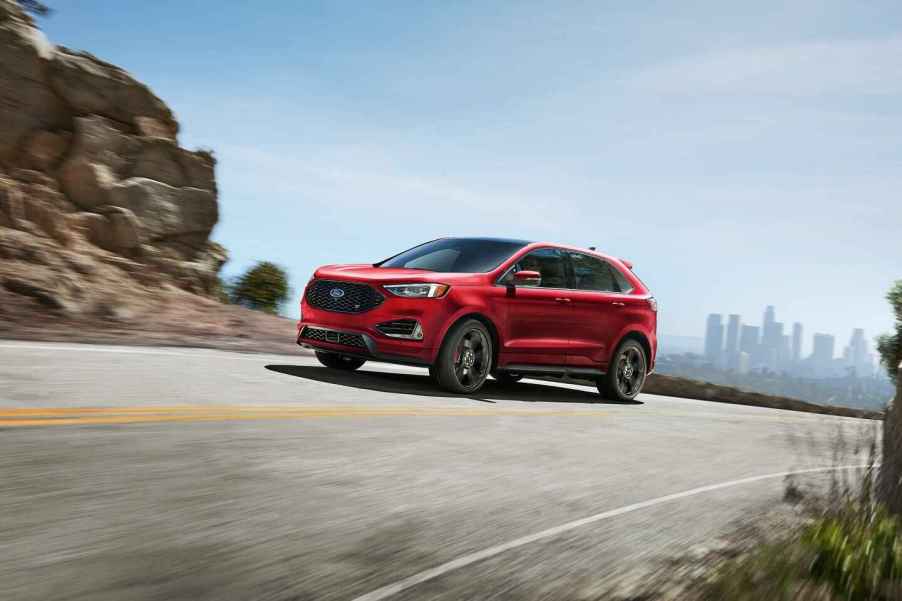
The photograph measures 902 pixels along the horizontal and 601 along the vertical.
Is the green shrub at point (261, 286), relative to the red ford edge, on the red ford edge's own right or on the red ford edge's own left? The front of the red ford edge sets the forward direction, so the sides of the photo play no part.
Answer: on the red ford edge's own right

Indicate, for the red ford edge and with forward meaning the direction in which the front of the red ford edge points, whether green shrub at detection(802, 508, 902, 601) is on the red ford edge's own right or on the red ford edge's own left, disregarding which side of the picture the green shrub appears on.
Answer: on the red ford edge's own left

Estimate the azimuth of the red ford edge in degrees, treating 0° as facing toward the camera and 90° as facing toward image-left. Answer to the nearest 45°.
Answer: approximately 45°

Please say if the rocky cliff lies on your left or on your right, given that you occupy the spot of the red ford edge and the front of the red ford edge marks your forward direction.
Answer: on your right
